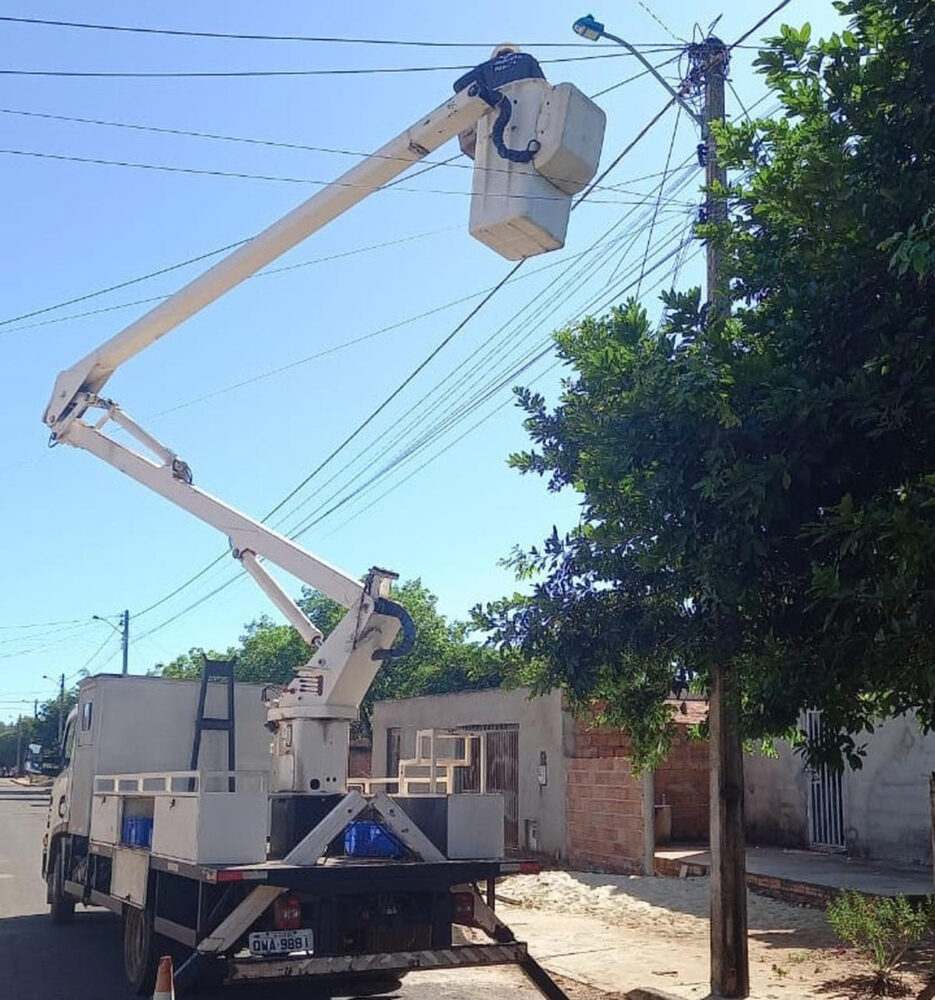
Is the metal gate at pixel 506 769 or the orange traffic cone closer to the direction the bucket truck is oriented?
the metal gate

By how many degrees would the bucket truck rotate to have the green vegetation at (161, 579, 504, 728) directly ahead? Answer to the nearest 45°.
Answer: approximately 45° to its right

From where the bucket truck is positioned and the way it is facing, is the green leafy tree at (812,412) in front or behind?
behind

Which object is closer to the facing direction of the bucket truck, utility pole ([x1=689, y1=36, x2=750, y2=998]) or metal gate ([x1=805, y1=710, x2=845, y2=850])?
the metal gate

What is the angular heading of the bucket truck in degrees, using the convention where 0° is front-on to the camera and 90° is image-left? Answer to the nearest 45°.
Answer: approximately 135°

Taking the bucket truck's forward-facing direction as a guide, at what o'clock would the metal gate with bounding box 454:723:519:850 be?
The metal gate is roughly at 2 o'clock from the bucket truck.

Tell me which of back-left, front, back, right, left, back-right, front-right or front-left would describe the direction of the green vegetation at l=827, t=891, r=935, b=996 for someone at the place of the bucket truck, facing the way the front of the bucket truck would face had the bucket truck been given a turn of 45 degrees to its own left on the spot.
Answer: back

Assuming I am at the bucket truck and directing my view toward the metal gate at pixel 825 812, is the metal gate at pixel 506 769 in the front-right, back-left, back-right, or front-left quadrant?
front-left

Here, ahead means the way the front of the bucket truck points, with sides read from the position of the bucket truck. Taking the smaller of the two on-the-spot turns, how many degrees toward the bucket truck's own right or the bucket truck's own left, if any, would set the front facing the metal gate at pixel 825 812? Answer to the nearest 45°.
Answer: approximately 90° to the bucket truck's own right
